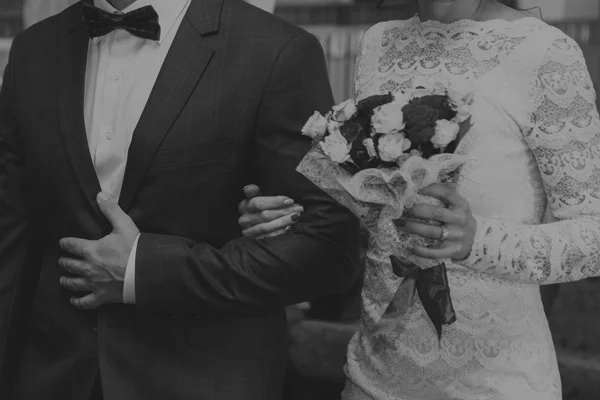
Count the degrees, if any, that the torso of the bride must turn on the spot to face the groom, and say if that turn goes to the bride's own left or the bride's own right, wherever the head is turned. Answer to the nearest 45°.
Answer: approximately 45° to the bride's own right

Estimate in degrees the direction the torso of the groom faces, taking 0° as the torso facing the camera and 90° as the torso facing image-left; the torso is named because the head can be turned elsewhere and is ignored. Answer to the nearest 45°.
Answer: approximately 45°

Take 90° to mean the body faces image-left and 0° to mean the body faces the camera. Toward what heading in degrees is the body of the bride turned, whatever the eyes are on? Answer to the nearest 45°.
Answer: approximately 45°

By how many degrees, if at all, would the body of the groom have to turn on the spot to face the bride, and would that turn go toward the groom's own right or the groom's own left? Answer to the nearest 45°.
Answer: approximately 135° to the groom's own left
